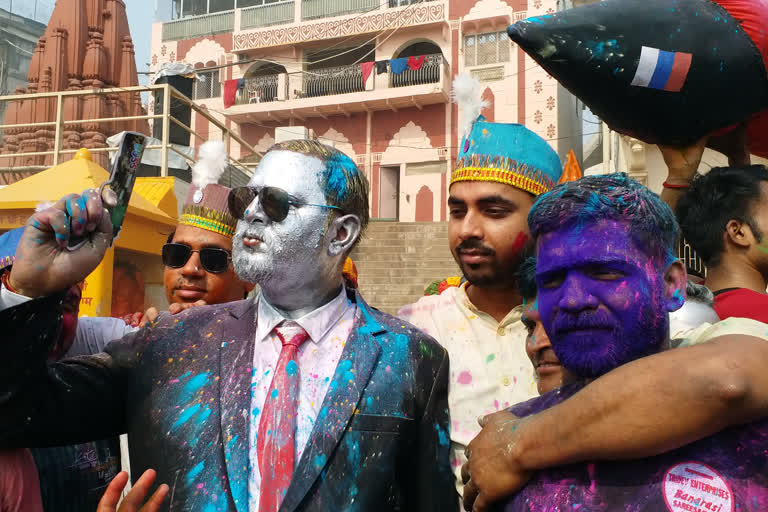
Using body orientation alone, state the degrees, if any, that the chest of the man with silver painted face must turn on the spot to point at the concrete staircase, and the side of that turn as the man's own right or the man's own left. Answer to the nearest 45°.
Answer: approximately 135° to the man's own right

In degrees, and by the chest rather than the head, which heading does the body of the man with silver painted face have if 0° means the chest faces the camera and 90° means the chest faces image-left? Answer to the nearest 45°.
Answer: approximately 45°

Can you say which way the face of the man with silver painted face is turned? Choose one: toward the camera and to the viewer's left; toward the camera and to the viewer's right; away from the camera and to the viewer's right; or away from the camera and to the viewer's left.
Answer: toward the camera and to the viewer's left

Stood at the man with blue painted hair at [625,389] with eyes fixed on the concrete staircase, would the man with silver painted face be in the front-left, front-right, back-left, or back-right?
front-left

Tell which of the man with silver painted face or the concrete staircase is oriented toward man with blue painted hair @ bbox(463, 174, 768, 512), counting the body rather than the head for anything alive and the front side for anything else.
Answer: the concrete staircase

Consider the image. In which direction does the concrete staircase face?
toward the camera

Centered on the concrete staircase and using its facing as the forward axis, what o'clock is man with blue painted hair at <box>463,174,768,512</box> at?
The man with blue painted hair is roughly at 12 o'clock from the concrete staircase.

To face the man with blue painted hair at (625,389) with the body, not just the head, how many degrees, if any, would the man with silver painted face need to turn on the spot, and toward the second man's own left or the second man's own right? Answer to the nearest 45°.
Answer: approximately 90° to the second man's own left

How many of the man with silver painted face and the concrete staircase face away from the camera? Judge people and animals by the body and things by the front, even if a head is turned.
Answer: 0

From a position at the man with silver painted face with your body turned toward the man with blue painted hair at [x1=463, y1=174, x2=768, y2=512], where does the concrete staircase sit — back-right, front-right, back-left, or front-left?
back-left

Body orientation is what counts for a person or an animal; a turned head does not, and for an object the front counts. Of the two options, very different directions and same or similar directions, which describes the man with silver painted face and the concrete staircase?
same or similar directions

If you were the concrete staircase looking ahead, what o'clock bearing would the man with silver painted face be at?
The man with silver painted face is roughly at 12 o'clock from the concrete staircase.

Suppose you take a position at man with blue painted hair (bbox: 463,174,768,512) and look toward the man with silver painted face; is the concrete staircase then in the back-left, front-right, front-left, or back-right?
front-right
